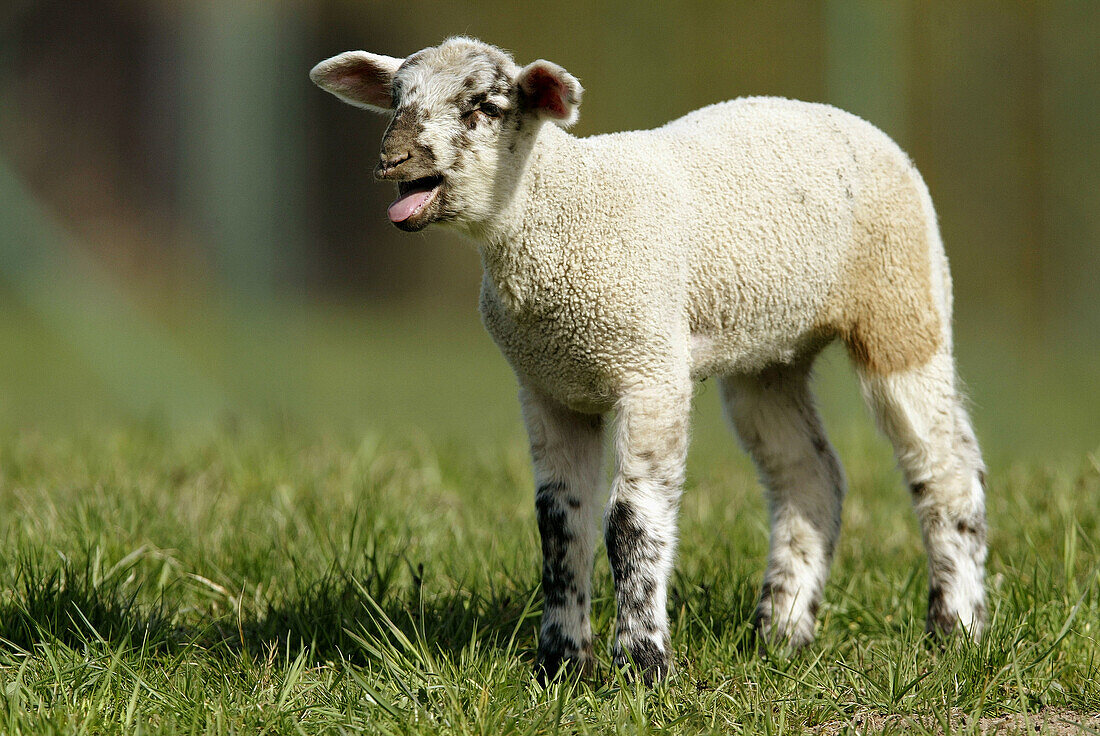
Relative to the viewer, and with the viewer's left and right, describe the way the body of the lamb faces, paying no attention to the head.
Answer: facing the viewer and to the left of the viewer
